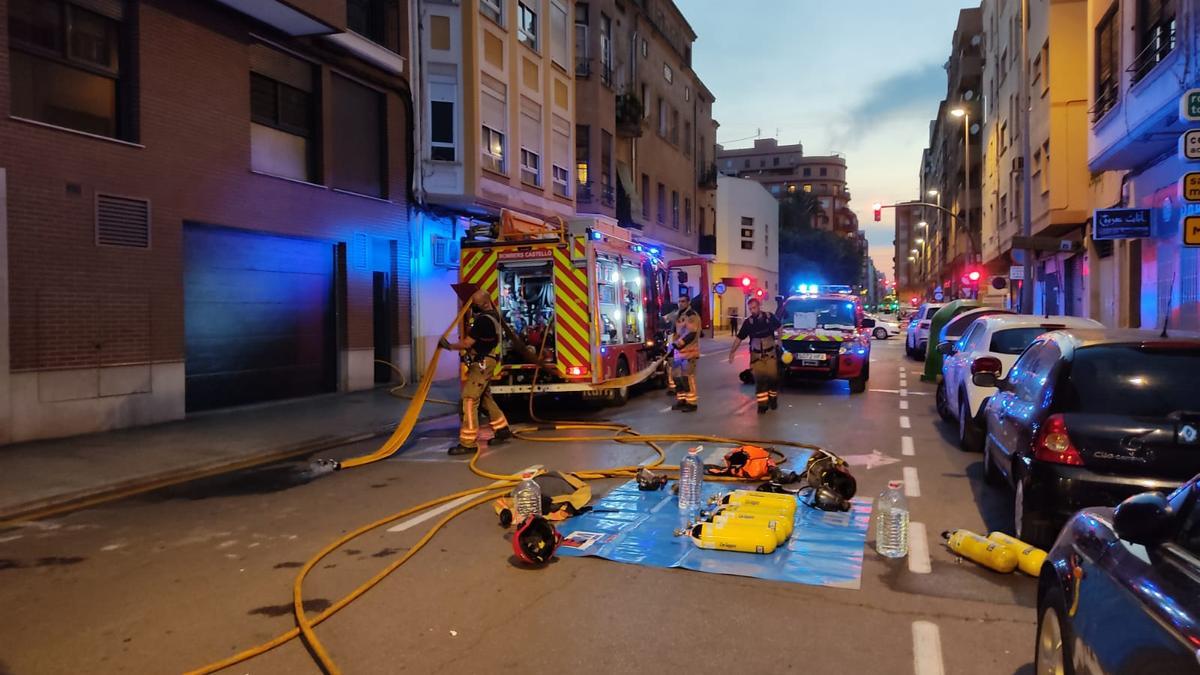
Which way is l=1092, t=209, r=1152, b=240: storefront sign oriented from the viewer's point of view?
toward the camera

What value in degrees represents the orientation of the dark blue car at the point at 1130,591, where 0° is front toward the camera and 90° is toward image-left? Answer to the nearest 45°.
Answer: approximately 135°

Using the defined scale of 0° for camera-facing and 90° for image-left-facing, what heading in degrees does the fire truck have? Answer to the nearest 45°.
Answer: approximately 225°

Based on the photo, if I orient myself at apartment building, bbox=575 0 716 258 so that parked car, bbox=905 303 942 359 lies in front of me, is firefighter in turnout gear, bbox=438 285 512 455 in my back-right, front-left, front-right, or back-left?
front-right

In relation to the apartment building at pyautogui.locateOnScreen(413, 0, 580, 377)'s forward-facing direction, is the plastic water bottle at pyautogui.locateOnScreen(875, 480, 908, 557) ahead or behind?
ahead

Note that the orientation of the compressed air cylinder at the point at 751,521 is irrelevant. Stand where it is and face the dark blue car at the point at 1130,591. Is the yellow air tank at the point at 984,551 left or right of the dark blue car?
left

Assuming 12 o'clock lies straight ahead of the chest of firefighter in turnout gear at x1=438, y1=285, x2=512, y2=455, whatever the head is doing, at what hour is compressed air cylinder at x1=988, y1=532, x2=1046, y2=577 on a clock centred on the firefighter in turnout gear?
The compressed air cylinder is roughly at 8 o'clock from the firefighter in turnout gear.

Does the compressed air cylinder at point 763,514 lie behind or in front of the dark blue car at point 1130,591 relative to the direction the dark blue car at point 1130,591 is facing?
in front

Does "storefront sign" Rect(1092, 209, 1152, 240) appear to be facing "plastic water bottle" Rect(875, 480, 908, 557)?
yes

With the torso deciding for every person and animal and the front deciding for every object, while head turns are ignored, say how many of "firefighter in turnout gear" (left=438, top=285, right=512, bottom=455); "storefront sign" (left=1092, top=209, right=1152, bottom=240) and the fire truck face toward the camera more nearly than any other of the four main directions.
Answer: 1

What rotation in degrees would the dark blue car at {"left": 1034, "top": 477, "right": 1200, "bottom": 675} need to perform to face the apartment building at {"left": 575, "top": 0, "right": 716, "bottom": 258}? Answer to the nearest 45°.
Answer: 0° — it already faces it

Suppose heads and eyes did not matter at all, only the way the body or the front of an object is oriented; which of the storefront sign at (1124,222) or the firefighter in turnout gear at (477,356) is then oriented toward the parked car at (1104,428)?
the storefront sign

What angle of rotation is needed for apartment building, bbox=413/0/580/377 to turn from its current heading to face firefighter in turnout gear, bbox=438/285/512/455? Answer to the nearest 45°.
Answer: approximately 45° to its right

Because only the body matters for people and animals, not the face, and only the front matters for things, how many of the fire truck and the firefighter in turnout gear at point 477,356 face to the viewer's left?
1

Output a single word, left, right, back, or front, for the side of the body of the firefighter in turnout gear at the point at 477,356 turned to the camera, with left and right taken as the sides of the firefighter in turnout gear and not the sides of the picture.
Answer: left

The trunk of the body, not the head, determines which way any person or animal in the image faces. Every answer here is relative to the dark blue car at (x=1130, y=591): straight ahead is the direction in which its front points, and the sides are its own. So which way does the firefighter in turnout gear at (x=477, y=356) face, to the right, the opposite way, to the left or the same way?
to the left
